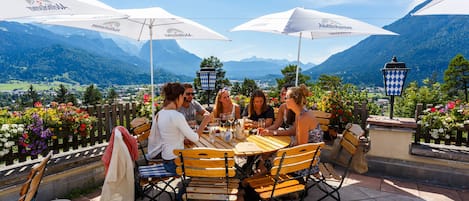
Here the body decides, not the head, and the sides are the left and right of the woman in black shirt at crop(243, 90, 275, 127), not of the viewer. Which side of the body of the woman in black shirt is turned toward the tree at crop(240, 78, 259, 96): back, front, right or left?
back

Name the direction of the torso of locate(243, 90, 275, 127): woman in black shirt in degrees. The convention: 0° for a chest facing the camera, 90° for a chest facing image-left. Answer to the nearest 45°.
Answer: approximately 0°

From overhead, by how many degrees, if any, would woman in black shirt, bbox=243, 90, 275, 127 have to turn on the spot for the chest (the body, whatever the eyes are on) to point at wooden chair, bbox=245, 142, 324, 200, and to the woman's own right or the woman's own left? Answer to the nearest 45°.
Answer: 0° — they already face it

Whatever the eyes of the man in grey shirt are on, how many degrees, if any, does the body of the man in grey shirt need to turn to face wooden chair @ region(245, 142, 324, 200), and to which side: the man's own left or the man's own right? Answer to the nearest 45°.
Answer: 0° — they already face it

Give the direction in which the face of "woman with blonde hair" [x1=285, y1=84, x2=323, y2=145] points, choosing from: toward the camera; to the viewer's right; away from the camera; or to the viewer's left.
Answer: to the viewer's left

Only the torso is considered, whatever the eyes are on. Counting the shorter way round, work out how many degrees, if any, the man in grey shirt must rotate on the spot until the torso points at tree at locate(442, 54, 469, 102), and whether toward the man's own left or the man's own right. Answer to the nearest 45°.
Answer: approximately 90° to the man's own left

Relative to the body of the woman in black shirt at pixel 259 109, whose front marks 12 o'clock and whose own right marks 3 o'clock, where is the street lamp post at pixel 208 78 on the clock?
The street lamp post is roughly at 5 o'clock from the woman in black shirt.

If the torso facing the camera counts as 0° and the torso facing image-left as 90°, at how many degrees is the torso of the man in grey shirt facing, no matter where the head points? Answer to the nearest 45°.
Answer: approximately 315°

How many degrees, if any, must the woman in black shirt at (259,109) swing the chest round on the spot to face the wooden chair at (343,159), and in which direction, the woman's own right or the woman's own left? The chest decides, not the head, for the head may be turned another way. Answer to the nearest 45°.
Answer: approximately 45° to the woman's own left
